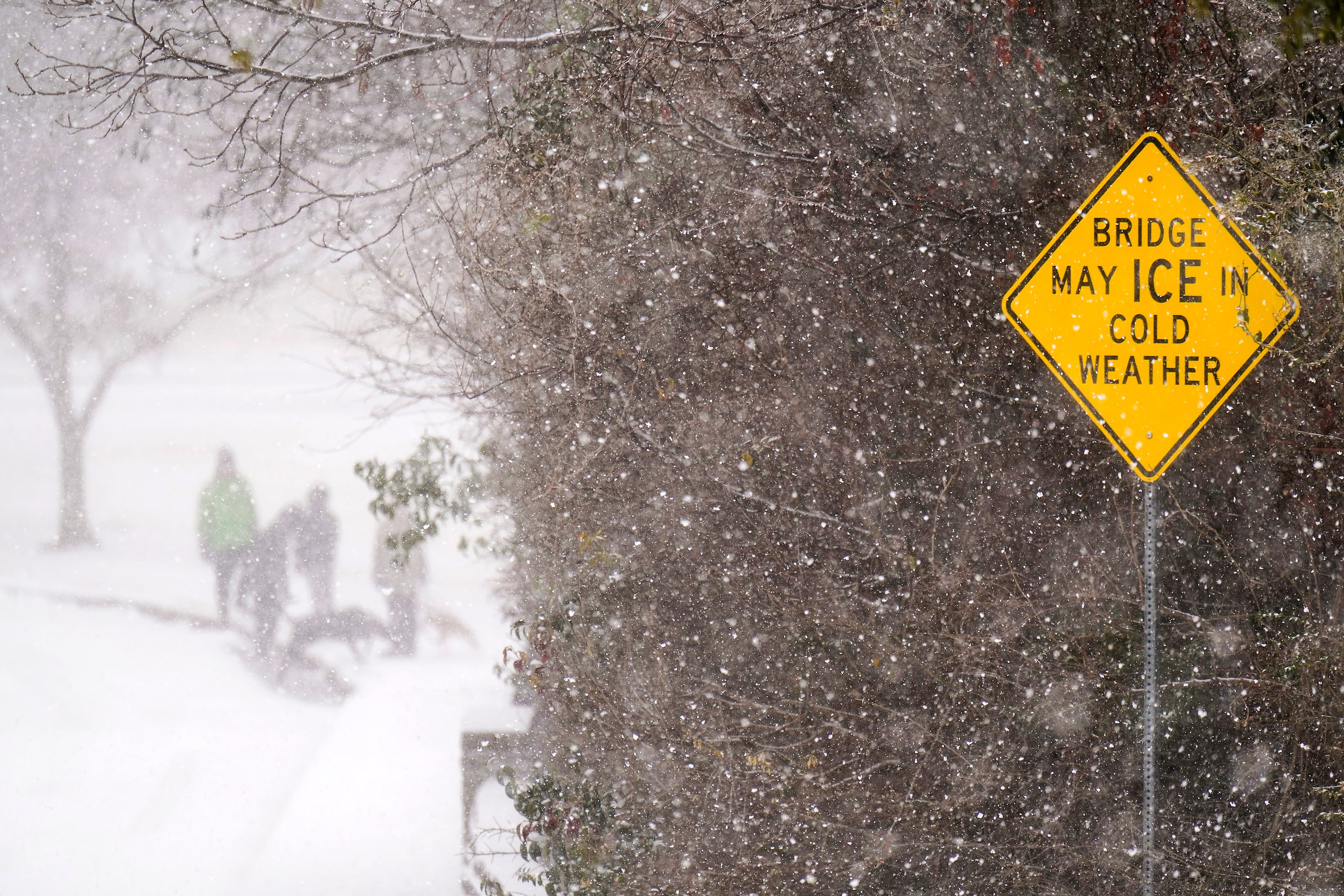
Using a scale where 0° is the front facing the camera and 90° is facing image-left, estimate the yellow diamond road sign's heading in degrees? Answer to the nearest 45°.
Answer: approximately 45°
